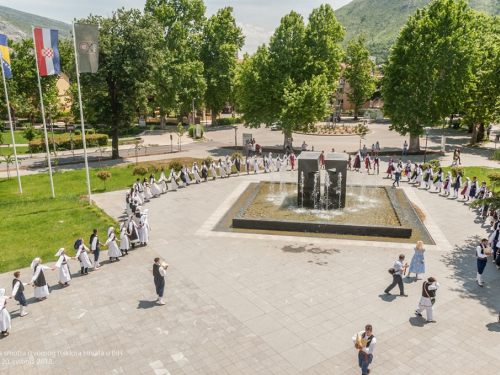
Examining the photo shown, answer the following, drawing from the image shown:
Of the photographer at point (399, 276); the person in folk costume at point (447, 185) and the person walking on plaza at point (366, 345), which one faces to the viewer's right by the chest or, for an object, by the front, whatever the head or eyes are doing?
the photographer

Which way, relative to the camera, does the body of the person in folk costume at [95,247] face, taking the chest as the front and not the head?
to the viewer's right

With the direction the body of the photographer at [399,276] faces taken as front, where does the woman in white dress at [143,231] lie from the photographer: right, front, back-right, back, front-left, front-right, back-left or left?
back

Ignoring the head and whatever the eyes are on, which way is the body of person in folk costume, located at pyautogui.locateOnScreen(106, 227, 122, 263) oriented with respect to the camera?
to the viewer's right

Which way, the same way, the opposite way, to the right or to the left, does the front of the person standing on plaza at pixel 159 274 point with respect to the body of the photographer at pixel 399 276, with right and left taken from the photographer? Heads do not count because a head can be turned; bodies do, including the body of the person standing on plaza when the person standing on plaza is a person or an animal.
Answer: the same way

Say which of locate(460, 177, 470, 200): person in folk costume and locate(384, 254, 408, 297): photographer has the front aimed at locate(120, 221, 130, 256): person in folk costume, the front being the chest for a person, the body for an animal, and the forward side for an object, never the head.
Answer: locate(460, 177, 470, 200): person in folk costume

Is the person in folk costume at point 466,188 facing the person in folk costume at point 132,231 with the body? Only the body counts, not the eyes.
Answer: yes

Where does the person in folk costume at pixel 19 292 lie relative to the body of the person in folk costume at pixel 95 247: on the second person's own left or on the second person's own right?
on the second person's own right
